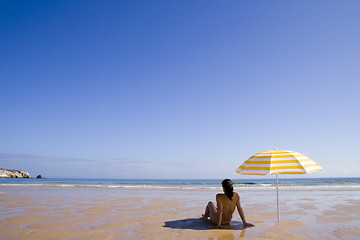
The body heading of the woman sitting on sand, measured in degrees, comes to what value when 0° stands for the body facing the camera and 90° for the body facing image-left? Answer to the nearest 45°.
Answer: approximately 135°
